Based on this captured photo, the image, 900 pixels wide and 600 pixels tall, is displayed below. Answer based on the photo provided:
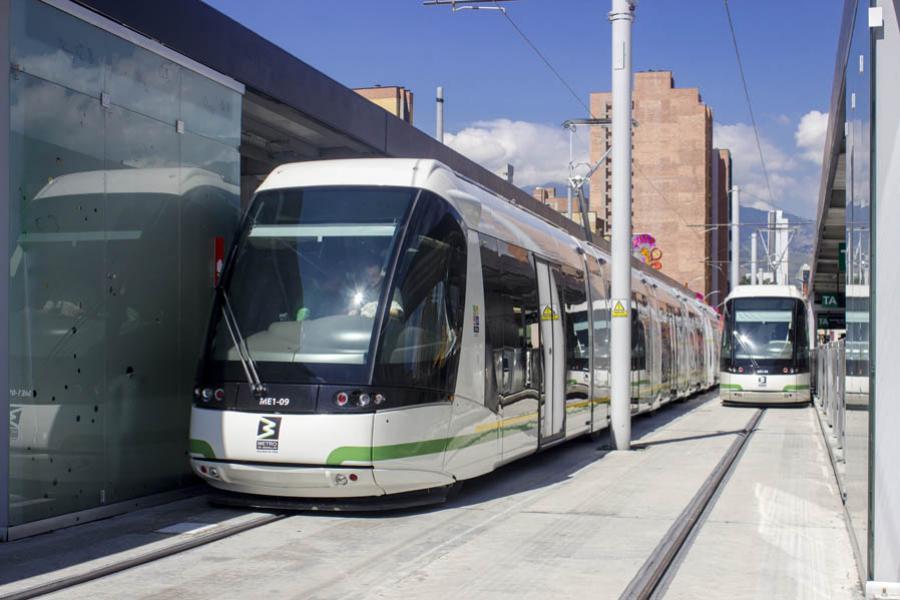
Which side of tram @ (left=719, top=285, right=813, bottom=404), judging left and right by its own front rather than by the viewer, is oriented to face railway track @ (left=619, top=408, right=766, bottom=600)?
front

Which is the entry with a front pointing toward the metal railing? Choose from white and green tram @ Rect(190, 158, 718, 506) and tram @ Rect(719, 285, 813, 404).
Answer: the tram

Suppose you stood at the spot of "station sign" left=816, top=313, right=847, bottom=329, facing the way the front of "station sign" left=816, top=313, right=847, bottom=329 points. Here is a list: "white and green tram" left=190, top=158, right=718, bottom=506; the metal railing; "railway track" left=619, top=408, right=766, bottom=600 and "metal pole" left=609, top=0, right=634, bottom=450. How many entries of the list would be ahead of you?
4

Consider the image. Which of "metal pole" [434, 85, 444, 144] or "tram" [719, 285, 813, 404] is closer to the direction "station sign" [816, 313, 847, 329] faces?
the tram

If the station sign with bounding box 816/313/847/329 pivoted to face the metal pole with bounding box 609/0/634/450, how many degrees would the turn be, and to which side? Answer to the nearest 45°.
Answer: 0° — it already faces it

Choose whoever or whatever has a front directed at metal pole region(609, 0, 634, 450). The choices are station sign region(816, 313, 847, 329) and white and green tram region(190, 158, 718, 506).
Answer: the station sign

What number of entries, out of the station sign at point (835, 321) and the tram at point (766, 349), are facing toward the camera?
2

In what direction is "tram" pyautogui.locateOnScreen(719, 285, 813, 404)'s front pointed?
toward the camera

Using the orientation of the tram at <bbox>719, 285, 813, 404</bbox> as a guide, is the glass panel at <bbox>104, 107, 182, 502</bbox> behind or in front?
in front

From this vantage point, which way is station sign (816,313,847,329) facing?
toward the camera

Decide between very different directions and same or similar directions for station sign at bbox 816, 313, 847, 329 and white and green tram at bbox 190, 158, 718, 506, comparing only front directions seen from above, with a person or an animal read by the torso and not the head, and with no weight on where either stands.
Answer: same or similar directions
